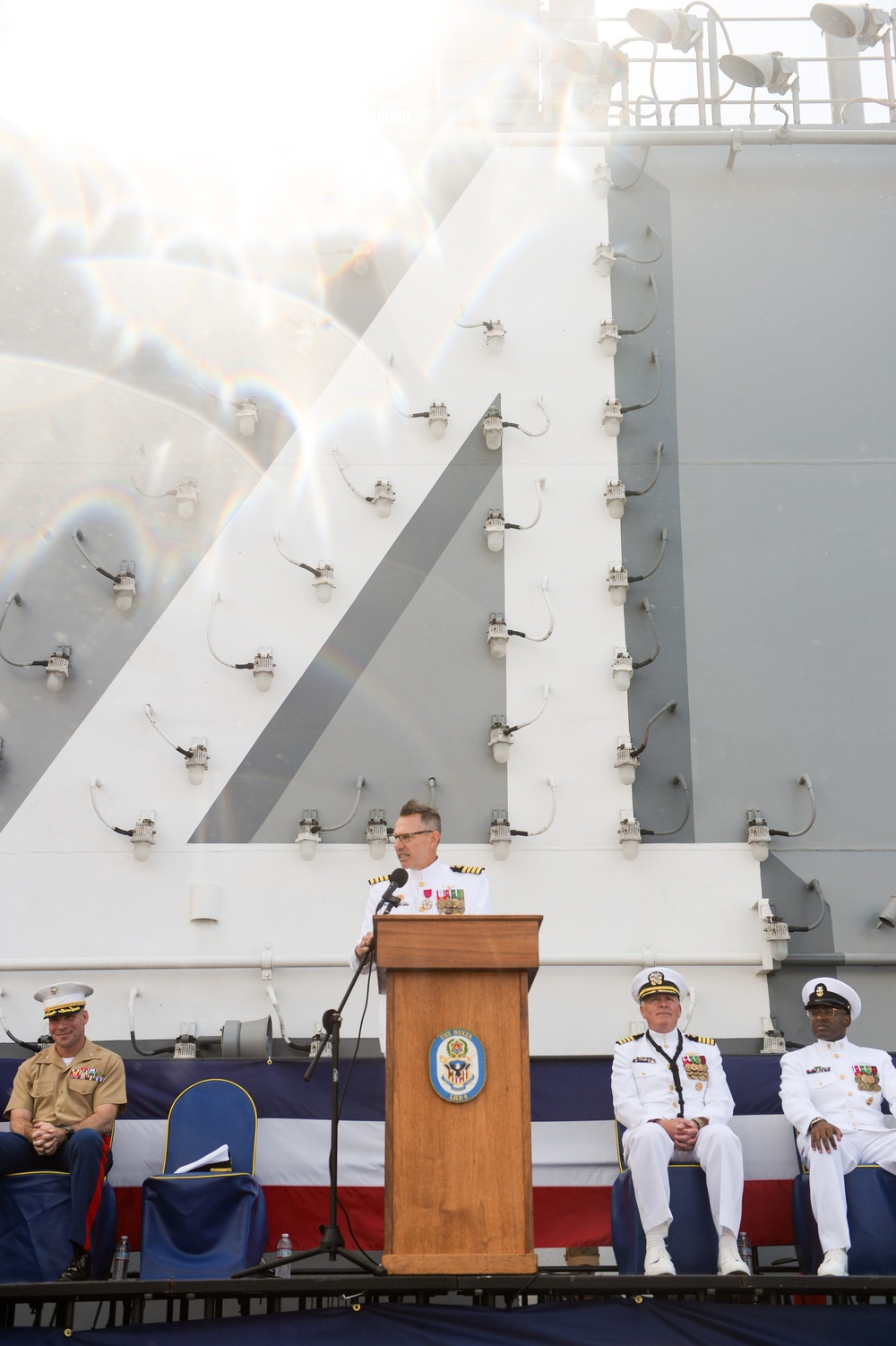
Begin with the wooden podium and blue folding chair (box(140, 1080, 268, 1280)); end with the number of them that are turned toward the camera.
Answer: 2

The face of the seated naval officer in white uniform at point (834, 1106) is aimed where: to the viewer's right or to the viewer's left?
to the viewer's left

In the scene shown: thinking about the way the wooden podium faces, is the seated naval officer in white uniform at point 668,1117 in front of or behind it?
behind

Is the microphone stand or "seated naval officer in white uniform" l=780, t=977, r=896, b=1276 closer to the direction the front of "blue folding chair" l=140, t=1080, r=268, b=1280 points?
the microphone stand

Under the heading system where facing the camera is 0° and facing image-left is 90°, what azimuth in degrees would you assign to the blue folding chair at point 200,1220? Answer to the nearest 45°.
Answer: approximately 0°

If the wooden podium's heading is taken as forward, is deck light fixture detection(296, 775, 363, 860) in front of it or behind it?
behind

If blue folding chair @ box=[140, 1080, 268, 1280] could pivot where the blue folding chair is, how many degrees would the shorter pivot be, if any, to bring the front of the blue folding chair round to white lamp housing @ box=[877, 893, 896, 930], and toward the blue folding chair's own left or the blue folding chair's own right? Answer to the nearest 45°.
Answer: approximately 90° to the blue folding chair's own left
